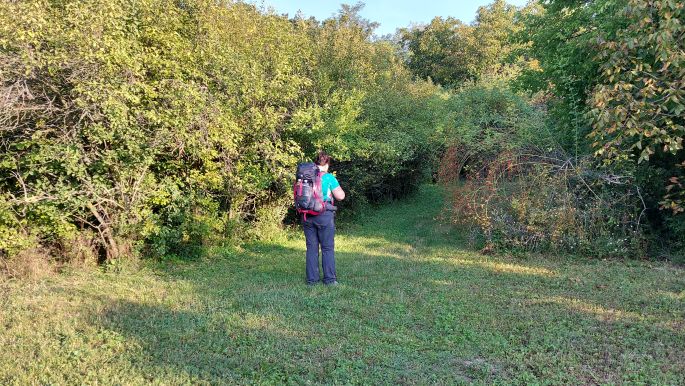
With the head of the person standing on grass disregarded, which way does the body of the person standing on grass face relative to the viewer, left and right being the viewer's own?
facing away from the viewer and to the right of the viewer

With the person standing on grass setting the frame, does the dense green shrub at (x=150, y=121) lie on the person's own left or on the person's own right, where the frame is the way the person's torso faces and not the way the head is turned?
on the person's own left
